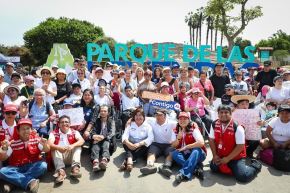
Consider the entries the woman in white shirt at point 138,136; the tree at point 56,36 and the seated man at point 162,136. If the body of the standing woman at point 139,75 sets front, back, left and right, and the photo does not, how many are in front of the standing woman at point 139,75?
2

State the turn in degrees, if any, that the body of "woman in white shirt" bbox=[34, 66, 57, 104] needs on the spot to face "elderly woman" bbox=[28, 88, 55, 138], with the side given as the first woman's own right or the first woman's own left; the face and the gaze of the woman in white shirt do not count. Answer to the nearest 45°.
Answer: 0° — they already face them

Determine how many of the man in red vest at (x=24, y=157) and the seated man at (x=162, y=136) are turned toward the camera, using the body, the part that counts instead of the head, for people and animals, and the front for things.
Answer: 2

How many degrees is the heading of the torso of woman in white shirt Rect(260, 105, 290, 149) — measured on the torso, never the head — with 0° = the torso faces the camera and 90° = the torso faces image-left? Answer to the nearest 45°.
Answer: approximately 0°

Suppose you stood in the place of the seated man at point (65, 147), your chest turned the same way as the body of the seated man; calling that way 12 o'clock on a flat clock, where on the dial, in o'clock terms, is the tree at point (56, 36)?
The tree is roughly at 6 o'clock from the seated man.

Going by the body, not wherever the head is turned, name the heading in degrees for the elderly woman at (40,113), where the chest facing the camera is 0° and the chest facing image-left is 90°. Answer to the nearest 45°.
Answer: approximately 0°

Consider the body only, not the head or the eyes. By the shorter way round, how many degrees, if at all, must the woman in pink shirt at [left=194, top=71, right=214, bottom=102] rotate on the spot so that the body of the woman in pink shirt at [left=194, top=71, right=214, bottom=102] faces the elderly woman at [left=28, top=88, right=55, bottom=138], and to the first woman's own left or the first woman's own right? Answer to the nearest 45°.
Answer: approximately 45° to the first woman's own right

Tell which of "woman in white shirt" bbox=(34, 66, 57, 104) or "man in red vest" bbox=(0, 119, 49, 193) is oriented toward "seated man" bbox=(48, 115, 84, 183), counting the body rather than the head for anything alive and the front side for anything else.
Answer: the woman in white shirt
